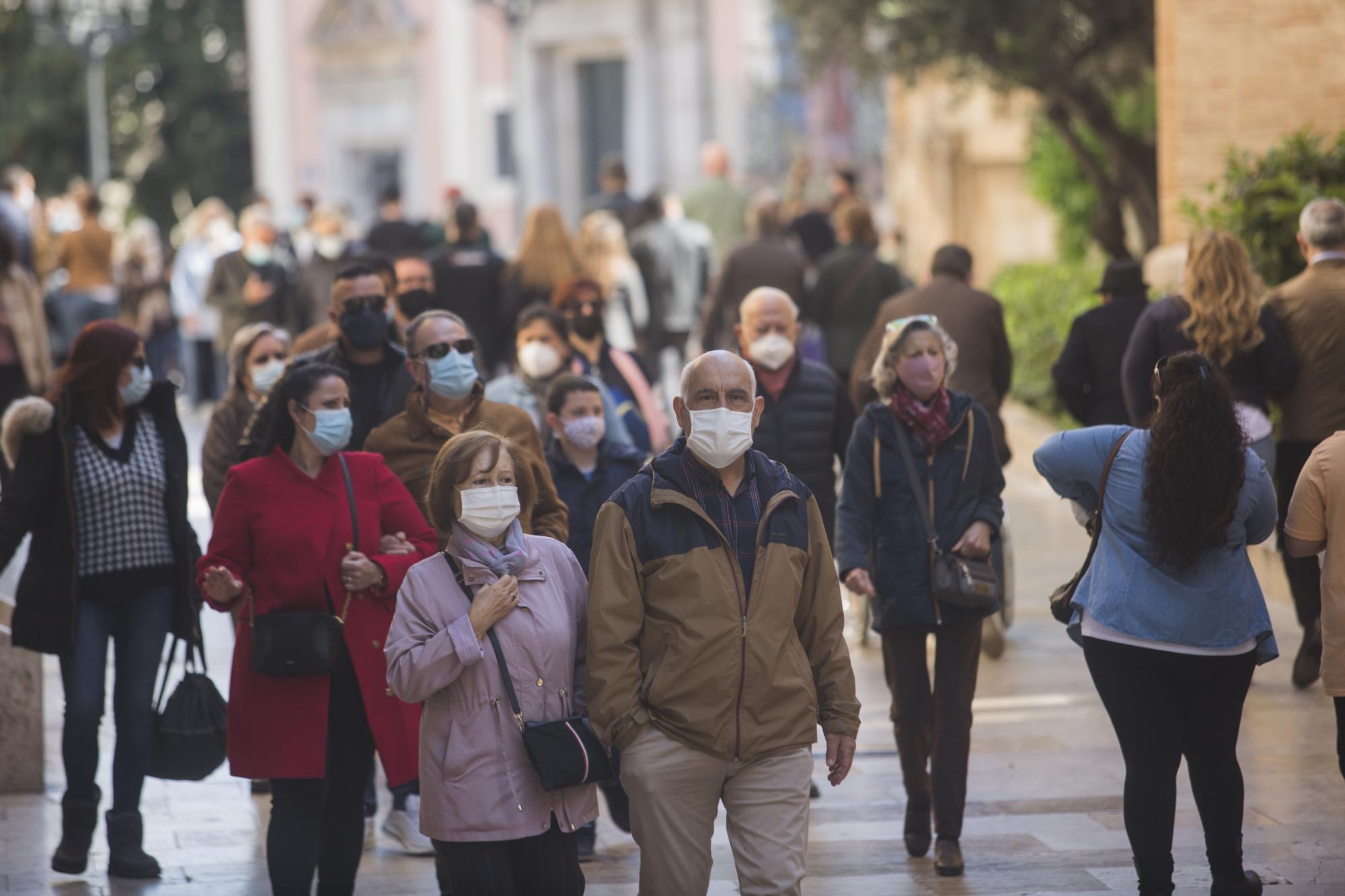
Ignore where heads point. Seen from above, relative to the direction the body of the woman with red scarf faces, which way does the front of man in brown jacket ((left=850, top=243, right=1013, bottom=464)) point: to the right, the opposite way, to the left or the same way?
the opposite way

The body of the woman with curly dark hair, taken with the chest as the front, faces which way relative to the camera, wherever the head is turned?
away from the camera

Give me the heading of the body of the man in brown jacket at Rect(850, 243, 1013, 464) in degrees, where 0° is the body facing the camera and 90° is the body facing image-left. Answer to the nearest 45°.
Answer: approximately 180°

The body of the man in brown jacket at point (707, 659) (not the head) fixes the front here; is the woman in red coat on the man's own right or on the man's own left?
on the man's own right

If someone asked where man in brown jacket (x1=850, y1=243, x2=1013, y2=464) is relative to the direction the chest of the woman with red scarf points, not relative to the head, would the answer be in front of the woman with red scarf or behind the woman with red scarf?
behind

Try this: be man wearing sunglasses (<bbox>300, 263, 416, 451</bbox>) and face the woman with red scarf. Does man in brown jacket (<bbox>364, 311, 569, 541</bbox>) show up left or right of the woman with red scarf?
right

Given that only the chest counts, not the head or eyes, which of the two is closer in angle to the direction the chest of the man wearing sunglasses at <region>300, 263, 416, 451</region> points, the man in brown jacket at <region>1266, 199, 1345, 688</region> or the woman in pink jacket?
the woman in pink jacket

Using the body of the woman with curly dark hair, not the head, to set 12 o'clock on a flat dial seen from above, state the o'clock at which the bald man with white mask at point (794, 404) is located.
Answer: The bald man with white mask is roughly at 11 o'clock from the woman with curly dark hair.

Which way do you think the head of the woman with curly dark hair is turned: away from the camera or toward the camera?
away from the camera

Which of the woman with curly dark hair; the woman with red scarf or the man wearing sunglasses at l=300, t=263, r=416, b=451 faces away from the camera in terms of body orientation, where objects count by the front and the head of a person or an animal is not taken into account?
the woman with curly dark hair

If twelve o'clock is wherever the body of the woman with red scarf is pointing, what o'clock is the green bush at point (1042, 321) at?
The green bush is roughly at 6 o'clock from the woman with red scarf.

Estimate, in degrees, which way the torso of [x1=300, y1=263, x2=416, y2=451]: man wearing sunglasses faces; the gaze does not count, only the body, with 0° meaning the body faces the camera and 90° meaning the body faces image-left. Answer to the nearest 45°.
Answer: approximately 0°

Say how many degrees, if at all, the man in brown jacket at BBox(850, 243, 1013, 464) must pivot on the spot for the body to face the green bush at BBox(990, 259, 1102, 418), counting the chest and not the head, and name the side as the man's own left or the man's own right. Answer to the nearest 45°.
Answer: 0° — they already face it

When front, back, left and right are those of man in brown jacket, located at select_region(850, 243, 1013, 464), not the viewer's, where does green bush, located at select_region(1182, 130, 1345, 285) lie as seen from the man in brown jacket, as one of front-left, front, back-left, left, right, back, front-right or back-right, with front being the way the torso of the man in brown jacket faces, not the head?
front-right
